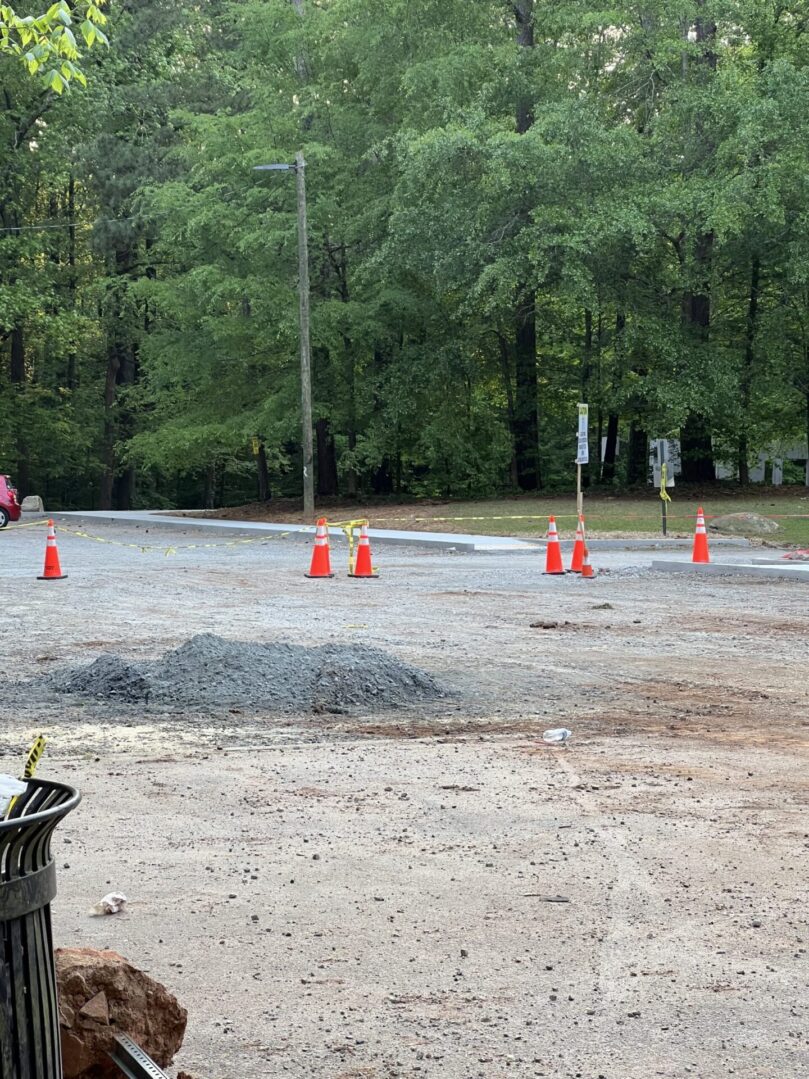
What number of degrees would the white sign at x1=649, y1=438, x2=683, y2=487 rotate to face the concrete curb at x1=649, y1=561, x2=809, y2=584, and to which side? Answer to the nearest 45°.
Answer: approximately 180°

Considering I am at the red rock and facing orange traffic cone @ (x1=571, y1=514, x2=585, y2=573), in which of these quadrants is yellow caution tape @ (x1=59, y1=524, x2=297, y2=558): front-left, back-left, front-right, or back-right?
front-left

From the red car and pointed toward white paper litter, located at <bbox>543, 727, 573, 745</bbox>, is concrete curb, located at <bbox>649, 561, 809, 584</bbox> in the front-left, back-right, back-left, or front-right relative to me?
front-left

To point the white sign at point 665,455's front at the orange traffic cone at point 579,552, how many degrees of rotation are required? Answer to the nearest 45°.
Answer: approximately 180°

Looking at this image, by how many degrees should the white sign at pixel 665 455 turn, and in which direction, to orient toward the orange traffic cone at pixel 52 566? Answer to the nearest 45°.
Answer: approximately 45° to its right

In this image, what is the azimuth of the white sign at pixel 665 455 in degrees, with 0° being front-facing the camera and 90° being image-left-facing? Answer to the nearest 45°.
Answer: approximately 180°

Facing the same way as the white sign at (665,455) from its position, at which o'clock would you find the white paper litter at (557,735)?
The white paper litter is roughly at 12 o'clock from the white sign.

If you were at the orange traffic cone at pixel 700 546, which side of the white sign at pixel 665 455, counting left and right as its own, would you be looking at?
back

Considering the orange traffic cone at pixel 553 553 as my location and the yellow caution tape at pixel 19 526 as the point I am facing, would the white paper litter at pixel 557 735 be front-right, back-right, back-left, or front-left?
back-left
